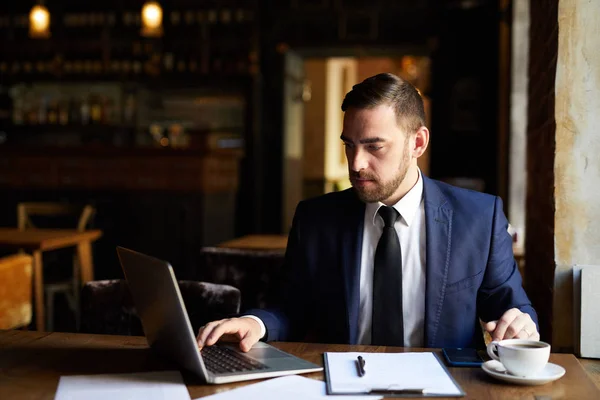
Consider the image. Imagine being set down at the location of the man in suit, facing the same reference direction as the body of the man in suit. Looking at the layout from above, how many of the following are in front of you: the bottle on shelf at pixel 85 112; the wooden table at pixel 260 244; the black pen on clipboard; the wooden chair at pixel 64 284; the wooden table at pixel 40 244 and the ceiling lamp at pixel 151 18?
1

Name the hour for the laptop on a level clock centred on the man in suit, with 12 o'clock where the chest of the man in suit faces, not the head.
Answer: The laptop is roughly at 1 o'clock from the man in suit.

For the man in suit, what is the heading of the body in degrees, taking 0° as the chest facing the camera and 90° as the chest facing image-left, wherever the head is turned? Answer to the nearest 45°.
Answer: approximately 0°

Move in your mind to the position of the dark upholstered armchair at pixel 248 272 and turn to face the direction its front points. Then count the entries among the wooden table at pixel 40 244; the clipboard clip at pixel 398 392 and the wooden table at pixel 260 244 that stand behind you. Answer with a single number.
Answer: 1

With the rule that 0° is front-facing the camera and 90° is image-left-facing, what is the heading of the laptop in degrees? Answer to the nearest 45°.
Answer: approximately 225°

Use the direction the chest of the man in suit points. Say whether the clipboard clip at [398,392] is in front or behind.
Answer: in front

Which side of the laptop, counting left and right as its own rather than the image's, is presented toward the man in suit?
front

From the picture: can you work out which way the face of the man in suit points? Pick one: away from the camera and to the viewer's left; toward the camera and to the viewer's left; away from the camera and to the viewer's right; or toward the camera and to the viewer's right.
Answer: toward the camera and to the viewer's left

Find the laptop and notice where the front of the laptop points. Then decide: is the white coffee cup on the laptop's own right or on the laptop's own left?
on the laptop's own right

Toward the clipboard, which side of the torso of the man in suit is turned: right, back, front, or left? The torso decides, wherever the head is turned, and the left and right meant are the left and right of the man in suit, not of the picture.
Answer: front

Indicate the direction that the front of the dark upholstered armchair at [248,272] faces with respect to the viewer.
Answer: facing away from the viewer

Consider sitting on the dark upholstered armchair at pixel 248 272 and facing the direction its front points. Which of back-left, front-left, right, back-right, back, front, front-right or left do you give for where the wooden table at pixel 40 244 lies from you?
front-left
